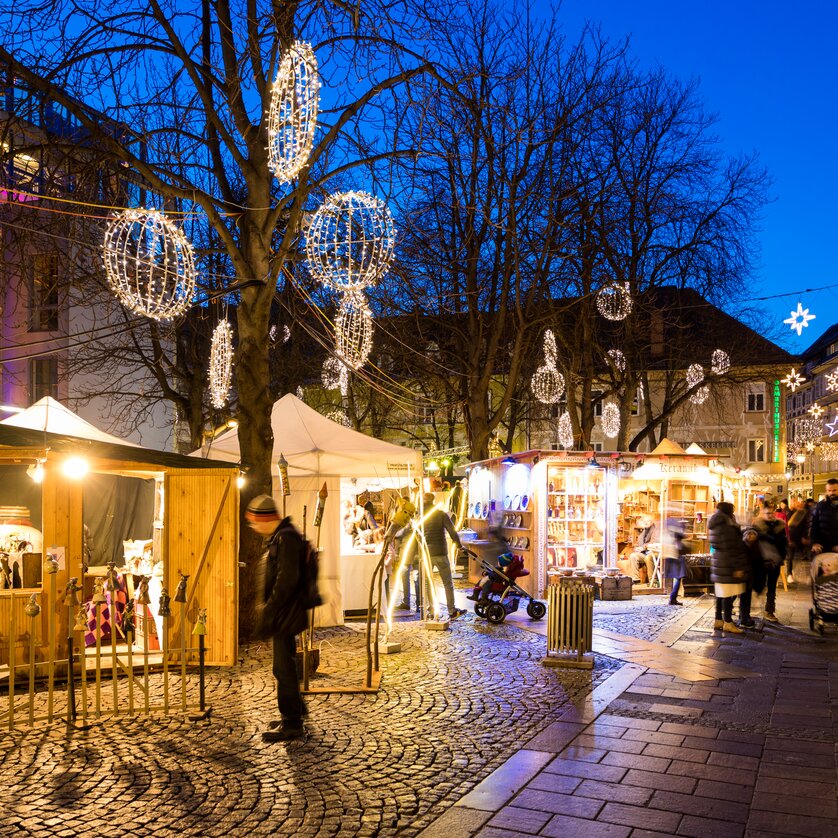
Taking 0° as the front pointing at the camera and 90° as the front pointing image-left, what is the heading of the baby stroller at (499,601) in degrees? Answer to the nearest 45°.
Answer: approximately 270°

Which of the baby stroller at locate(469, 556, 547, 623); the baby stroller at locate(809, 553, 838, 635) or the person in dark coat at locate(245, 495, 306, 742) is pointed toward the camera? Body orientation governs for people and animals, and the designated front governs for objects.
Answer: the baby stroller at locate(809, 553, 838, 635)

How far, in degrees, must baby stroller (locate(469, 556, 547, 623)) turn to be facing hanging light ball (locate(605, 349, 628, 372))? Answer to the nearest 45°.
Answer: approximately 90° to its left

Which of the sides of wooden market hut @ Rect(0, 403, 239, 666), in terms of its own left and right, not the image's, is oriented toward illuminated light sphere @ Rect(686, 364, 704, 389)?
left

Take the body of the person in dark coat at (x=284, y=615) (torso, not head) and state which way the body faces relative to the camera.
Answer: to the viewer's left

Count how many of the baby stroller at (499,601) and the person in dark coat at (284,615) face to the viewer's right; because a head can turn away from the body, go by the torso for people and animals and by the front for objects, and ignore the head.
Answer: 1

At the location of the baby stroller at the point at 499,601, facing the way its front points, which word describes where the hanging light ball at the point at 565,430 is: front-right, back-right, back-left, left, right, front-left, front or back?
left
